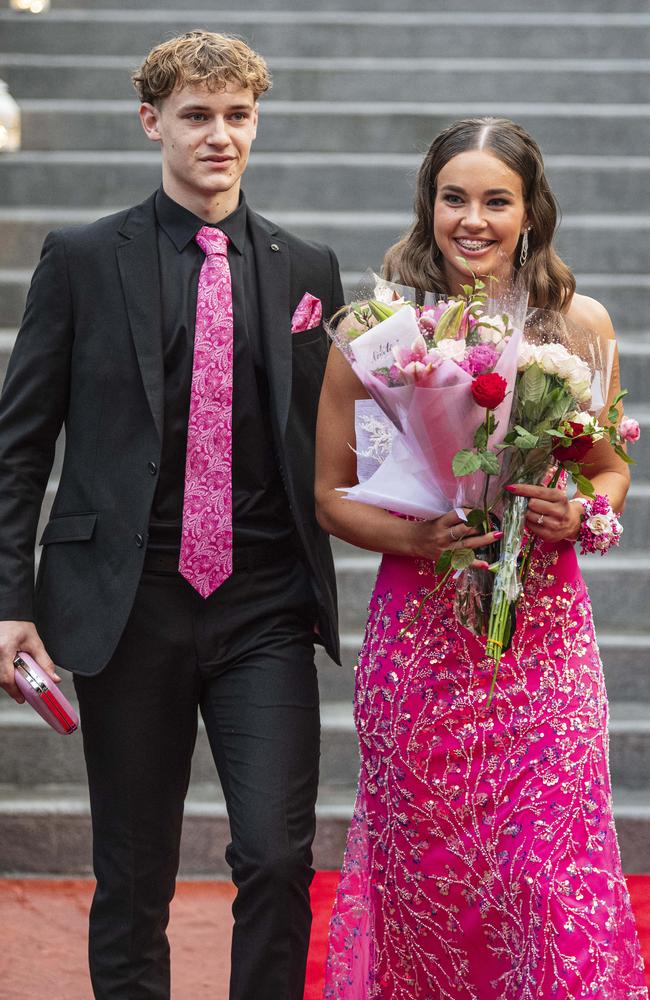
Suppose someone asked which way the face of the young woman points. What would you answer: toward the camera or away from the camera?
toward the camera

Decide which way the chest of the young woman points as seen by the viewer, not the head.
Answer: toward the camera

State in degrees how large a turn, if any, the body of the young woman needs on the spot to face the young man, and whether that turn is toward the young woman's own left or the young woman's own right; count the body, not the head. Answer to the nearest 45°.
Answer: approximately 90° to the young woman's own right

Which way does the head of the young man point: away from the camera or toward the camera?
toward the camera
